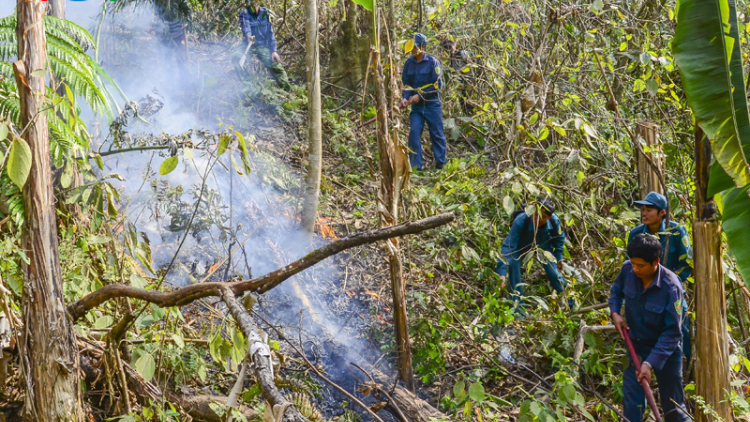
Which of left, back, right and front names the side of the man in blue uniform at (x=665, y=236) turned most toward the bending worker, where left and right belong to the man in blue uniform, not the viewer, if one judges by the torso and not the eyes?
right

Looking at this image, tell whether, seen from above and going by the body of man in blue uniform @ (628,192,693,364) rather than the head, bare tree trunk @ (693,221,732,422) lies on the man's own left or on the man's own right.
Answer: on the man's own left

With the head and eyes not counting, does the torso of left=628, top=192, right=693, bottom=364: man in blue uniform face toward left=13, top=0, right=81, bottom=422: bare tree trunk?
yes

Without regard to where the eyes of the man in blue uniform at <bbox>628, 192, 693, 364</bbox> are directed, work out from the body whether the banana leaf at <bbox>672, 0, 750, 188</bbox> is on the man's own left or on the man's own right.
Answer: on the man's own left

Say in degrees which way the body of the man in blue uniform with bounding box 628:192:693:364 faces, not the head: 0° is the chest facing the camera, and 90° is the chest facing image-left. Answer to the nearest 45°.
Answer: approximately 45°
